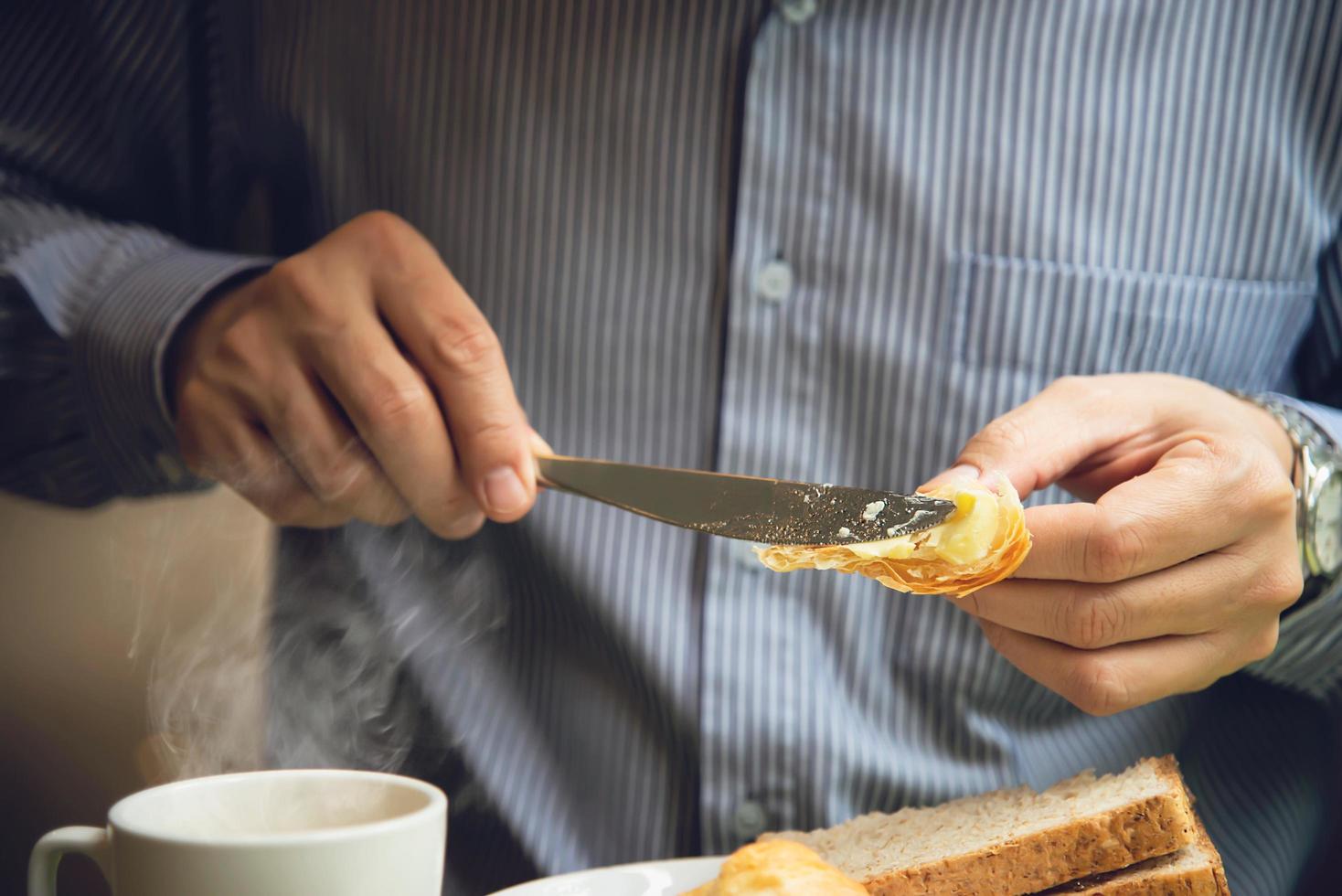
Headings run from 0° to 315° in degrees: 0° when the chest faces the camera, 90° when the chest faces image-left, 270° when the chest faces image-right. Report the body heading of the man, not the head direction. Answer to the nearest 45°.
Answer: approximately 0°
